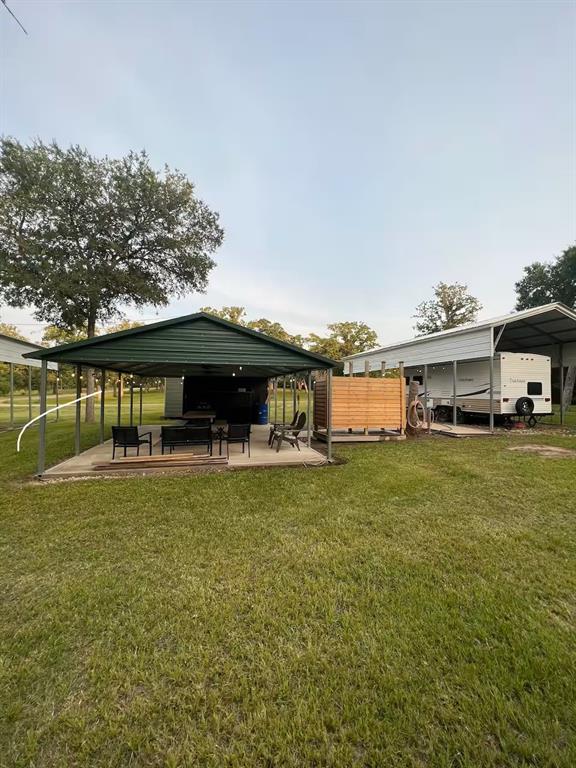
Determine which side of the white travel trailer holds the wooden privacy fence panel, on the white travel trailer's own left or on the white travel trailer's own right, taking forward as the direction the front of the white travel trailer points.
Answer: on the white travel trailer's own left

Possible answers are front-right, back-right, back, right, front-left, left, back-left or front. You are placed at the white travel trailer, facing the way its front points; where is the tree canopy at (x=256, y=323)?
front

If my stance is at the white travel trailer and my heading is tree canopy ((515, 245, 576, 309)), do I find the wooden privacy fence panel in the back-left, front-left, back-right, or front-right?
back-left

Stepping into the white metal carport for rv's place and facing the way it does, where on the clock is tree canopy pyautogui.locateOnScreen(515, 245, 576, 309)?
The tree canopy is roughly at 8 o'clock from the white metal carport for rv.

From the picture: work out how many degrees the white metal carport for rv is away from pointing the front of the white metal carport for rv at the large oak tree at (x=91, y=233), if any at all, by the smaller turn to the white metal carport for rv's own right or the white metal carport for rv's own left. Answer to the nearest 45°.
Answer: approximately 135° to the white metal carport for rv's own right

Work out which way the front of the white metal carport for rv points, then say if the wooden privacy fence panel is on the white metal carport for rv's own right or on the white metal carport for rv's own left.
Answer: on the white metal carport for rv's own right

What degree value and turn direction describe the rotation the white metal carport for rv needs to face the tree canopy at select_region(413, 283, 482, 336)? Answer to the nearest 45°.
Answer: approximately 135° to its left

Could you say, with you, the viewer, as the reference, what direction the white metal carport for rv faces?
facing the viewer and to the right of the viewer

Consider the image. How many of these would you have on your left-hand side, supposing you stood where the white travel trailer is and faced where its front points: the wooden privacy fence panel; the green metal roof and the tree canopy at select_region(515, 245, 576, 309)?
2

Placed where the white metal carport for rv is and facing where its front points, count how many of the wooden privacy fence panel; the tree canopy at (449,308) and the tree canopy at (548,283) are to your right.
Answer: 1

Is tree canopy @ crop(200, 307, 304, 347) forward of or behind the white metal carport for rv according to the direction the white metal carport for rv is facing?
behind

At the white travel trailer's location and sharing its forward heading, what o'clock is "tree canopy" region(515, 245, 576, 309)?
The tree canopy is roughly at 2 o'clock from the white travel trailer.

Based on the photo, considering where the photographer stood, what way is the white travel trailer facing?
facing away from the viewer and to the left of the viewer

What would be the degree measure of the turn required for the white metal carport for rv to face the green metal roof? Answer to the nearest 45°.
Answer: approximately 90° to its right

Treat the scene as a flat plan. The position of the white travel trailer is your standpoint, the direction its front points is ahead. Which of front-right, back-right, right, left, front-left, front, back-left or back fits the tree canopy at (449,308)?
front-right
